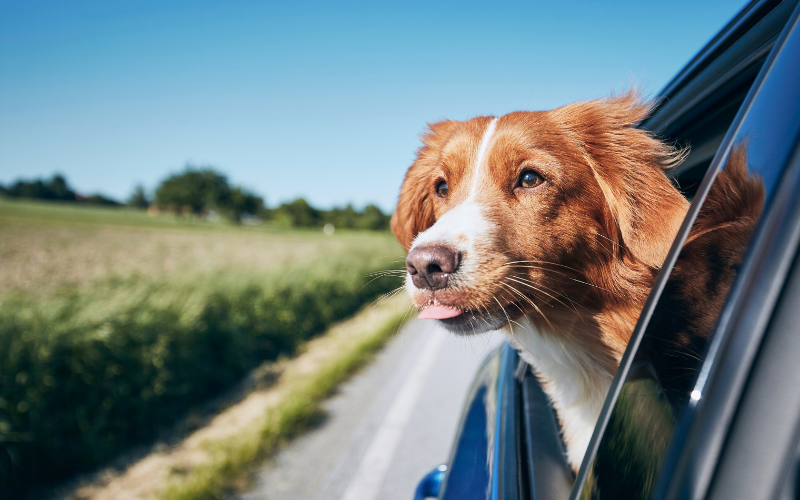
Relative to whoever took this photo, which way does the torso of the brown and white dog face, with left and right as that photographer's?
facing the viewer and to the left of the viewer
